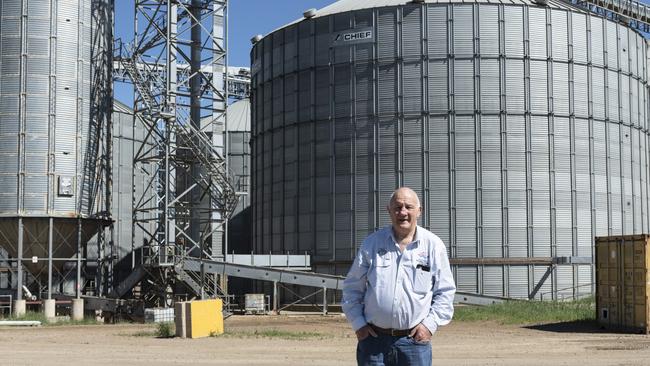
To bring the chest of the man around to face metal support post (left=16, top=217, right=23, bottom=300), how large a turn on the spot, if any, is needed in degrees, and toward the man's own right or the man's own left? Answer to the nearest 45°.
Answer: approximately 135° to the man's own right

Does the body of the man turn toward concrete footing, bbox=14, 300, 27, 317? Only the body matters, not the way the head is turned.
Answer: no

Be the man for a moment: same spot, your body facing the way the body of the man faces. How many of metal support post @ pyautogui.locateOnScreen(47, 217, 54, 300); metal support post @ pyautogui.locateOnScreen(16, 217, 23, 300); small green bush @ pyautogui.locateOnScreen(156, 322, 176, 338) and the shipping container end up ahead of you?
0

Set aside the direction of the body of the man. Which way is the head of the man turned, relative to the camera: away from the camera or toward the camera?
toward the camera

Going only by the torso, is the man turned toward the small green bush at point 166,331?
no

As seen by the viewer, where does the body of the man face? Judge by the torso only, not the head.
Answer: toward the camera

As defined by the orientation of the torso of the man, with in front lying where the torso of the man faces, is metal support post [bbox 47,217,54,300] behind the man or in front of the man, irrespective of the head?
behind

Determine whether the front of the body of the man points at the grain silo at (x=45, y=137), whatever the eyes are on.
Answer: no
